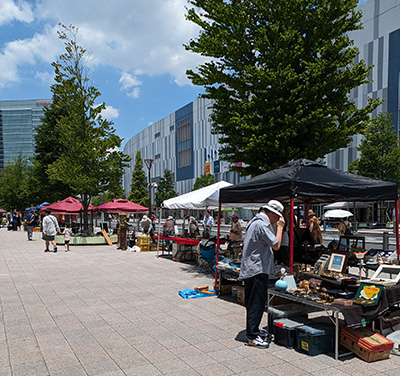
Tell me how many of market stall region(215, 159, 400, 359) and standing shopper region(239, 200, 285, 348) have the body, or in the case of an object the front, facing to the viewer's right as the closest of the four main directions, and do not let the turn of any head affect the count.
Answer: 1

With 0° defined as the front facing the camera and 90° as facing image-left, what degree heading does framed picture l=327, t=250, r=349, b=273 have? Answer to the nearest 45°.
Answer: approximately 45°

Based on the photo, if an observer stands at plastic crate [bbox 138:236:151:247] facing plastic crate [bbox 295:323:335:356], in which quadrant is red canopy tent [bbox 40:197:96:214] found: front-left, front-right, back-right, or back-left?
back-right

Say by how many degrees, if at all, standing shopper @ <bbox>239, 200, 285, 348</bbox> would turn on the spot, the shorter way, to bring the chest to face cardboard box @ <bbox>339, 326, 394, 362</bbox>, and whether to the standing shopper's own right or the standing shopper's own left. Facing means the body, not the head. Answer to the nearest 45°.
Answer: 0° — they already face it

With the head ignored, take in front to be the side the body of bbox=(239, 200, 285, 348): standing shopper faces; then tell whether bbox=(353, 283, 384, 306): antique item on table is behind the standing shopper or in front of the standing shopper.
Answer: in front

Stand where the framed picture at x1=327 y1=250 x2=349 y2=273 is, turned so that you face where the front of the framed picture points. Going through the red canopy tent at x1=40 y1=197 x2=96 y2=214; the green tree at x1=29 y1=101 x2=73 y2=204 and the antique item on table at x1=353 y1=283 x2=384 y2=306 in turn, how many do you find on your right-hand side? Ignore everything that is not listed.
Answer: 2

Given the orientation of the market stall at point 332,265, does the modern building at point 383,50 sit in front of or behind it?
behind

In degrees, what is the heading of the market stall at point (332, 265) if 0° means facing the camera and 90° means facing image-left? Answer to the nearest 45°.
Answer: approximately 45°

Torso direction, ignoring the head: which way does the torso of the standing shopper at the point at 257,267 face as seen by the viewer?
to the viewer's right

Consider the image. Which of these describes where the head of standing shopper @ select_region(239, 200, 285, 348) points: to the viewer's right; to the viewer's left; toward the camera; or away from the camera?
to the viewer's right

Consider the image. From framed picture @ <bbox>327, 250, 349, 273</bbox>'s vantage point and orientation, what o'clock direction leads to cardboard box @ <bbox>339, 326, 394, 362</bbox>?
The cardboard box is roughly at 10 o'clock from the framed picture.

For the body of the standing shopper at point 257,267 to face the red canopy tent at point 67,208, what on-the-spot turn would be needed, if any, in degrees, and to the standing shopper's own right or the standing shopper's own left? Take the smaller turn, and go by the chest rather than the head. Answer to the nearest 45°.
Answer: approximately 135° to the standing shopper's own left

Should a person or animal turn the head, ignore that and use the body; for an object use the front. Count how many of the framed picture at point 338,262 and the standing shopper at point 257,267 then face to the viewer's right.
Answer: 1

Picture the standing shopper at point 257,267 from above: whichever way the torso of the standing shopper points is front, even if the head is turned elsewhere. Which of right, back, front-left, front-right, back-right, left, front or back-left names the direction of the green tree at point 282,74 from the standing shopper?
left

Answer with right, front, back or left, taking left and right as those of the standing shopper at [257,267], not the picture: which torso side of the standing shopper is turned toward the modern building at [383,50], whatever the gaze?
left

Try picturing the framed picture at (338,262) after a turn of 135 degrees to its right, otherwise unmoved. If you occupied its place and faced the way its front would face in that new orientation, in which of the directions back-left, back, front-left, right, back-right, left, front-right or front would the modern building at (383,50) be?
front
